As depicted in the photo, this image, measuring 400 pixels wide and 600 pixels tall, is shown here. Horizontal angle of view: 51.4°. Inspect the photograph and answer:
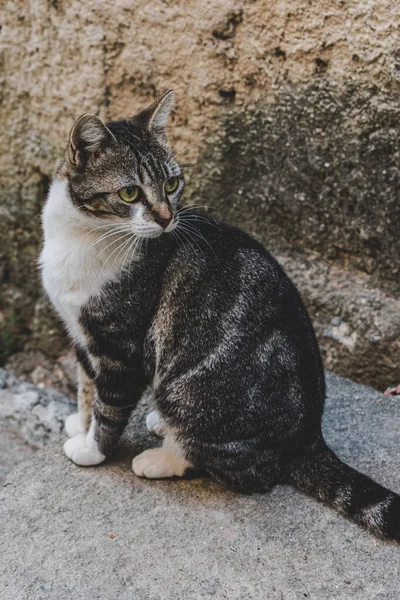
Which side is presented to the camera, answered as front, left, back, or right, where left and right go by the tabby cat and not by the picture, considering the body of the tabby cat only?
left
